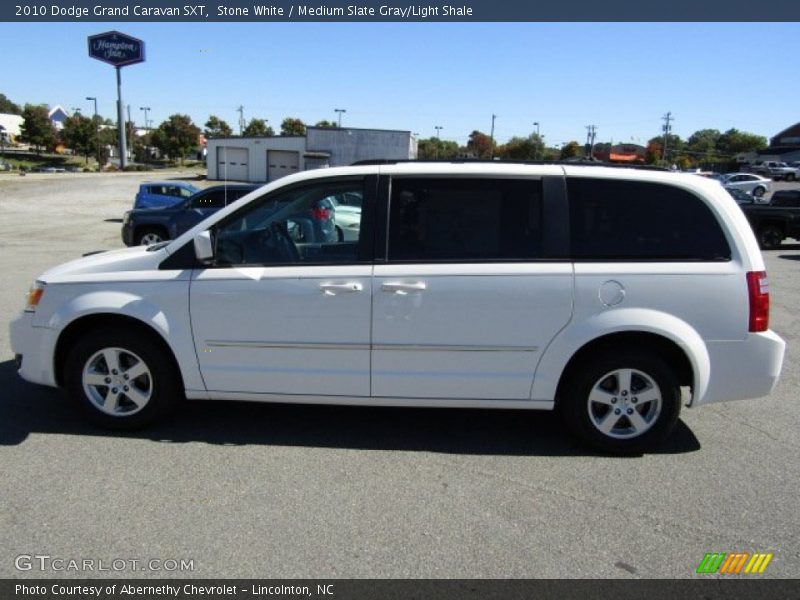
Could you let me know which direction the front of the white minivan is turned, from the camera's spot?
facing to the left of the viewer

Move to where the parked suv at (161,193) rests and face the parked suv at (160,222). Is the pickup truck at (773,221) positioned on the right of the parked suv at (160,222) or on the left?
left

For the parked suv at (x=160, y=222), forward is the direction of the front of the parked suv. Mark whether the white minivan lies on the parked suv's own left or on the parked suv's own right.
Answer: on the parked suv's own left

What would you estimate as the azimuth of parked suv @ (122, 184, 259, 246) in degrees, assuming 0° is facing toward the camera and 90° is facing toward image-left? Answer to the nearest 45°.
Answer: approximately 90°

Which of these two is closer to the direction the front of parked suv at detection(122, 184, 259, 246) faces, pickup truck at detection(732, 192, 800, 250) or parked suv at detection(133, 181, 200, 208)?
the parked suv
